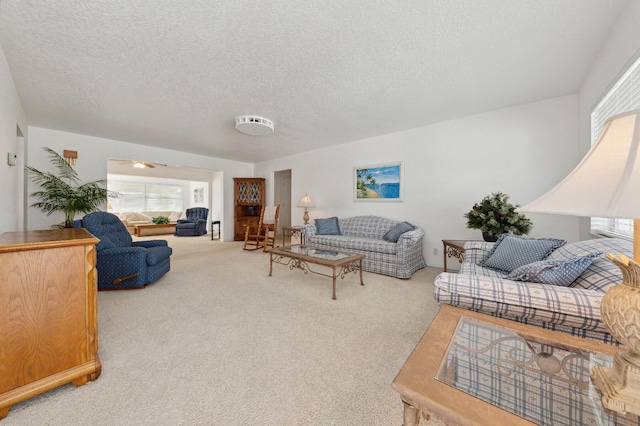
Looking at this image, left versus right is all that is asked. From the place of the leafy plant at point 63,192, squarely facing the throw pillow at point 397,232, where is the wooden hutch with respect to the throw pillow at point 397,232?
left

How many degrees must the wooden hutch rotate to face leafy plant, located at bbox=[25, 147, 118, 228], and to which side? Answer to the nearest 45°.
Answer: approximately 45° to its right

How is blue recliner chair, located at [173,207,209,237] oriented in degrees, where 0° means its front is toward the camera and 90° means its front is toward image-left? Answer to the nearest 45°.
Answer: approximately 45°

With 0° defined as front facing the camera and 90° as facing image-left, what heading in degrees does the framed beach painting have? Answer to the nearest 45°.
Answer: approximately 45°

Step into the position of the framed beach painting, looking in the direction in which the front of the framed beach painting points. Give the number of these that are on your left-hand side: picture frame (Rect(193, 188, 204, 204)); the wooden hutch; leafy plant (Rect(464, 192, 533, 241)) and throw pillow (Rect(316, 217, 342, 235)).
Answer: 1

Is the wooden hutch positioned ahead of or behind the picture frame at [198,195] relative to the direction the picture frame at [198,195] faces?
ahead

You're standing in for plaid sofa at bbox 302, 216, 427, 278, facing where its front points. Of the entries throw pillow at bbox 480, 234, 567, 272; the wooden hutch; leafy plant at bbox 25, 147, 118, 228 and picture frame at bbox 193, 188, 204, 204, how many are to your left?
1

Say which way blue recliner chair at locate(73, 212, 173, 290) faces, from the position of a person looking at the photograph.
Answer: facing the viewer and to the right of the viewer

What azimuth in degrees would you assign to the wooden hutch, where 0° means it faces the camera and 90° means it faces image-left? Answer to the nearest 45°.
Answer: approximately 0°
